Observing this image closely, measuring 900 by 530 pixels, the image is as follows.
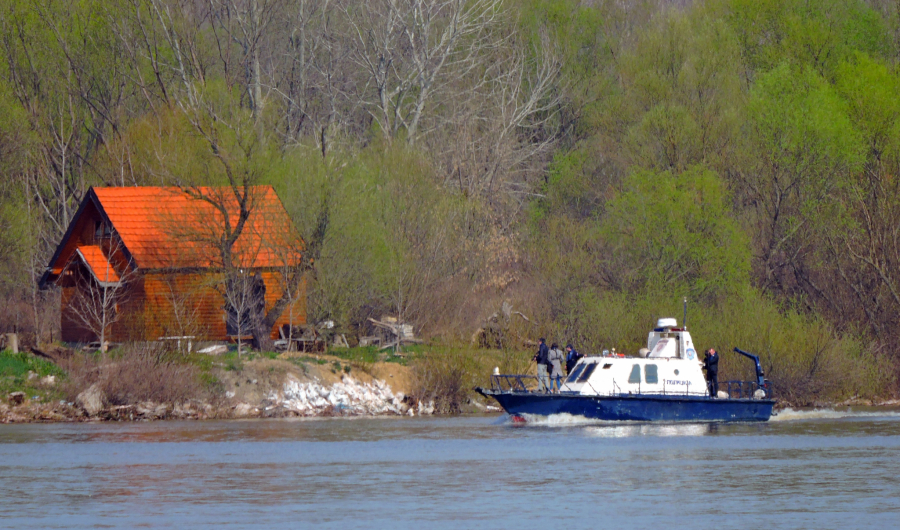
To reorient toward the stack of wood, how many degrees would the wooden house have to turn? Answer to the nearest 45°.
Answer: approximately 135° to its left

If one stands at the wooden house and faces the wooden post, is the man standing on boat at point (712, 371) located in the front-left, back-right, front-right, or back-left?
back-left

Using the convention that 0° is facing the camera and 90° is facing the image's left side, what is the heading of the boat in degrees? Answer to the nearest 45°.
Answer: approximately 90°

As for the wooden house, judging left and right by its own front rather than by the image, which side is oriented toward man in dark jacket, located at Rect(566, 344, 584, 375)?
left

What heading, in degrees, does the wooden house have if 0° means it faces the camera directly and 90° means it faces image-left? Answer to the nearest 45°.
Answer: approximately 45°

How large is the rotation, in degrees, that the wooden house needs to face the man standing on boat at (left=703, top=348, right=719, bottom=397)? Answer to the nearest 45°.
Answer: approximately 90° to its left
